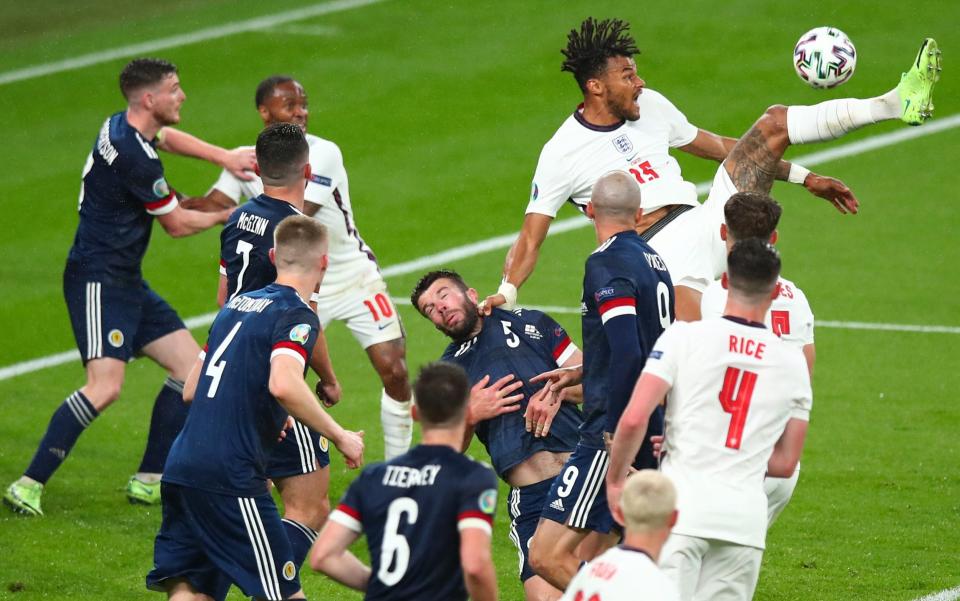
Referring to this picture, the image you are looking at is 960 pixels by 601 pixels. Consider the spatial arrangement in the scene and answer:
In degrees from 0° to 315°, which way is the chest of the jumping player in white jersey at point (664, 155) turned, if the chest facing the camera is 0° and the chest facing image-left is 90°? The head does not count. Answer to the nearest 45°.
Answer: approximately 315°

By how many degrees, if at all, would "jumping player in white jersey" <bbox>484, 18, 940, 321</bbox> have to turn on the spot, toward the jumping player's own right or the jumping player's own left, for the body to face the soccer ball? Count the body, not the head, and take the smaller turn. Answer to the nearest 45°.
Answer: approximately 90° to the jumping player's own left
